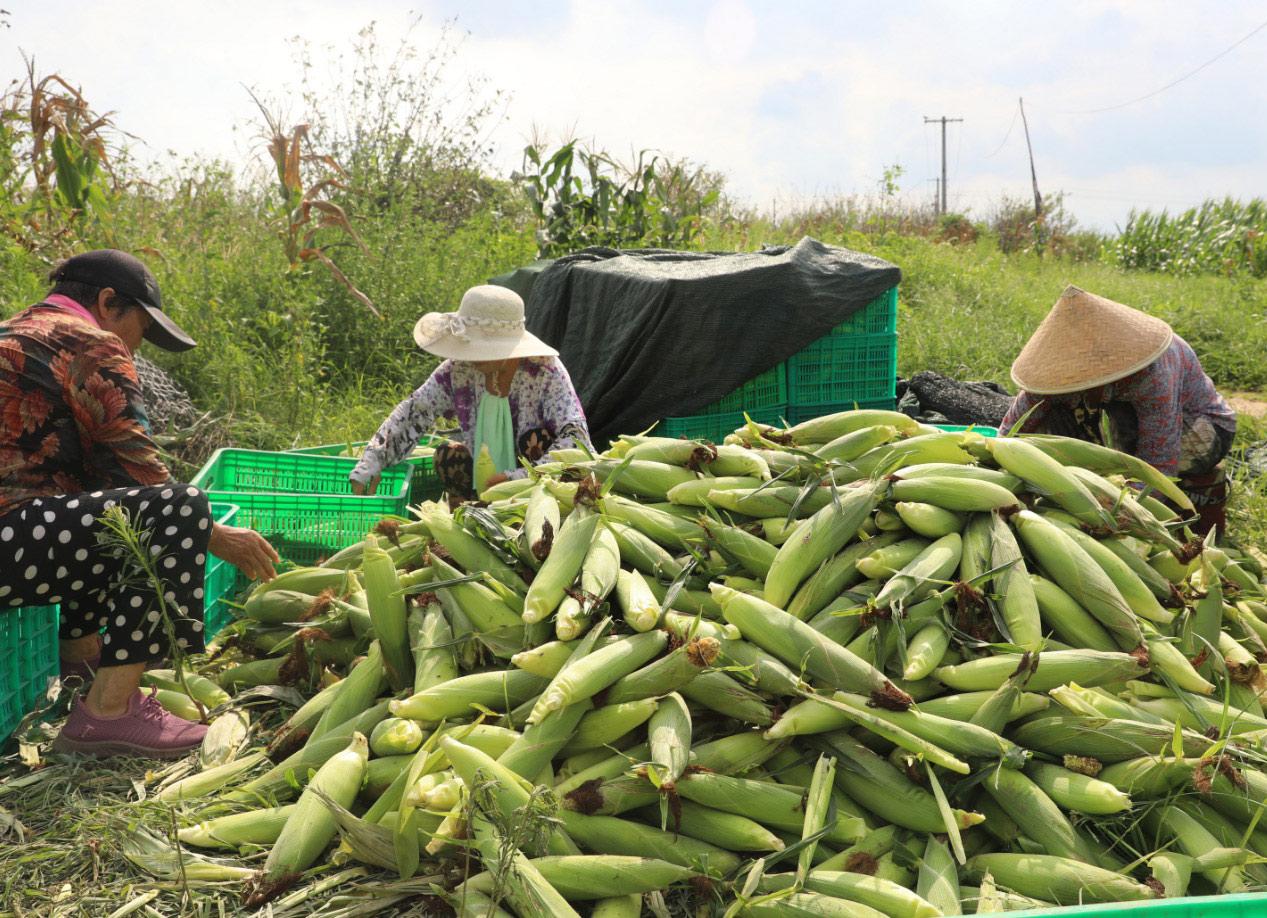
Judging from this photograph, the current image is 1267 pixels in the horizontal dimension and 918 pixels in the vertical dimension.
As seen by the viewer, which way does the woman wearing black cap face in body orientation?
to the viewer's right

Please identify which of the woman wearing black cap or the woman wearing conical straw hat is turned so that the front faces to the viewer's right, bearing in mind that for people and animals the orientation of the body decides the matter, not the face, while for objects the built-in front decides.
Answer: the woman wearing black cap

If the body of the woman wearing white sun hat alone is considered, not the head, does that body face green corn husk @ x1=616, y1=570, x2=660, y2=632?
yes

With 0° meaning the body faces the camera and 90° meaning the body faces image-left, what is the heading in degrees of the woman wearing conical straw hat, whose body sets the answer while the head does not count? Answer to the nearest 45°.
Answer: approximately 45°

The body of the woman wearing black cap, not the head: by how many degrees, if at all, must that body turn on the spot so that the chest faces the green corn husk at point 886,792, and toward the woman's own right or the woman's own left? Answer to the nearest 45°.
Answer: approximately 45° to the woman's own right

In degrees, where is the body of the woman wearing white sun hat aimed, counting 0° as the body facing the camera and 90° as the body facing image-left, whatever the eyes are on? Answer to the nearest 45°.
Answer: approximately 0°

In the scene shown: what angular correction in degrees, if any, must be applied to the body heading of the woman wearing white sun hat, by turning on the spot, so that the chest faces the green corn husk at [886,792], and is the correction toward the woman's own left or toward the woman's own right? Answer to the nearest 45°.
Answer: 0° — they already face it

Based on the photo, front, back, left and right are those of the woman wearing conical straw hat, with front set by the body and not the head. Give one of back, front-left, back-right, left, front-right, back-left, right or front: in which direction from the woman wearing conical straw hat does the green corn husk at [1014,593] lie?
front-left

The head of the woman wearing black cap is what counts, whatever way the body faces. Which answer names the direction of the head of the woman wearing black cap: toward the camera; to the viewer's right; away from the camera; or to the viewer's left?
to the viewer's right

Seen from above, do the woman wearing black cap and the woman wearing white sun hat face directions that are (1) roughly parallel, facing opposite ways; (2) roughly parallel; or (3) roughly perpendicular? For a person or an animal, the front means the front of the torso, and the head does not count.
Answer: roughly perpendicular

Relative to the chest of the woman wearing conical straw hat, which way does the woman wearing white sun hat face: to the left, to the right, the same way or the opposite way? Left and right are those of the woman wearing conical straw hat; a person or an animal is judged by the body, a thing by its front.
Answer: to the left

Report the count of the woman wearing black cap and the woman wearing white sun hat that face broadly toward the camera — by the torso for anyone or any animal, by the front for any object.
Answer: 1
